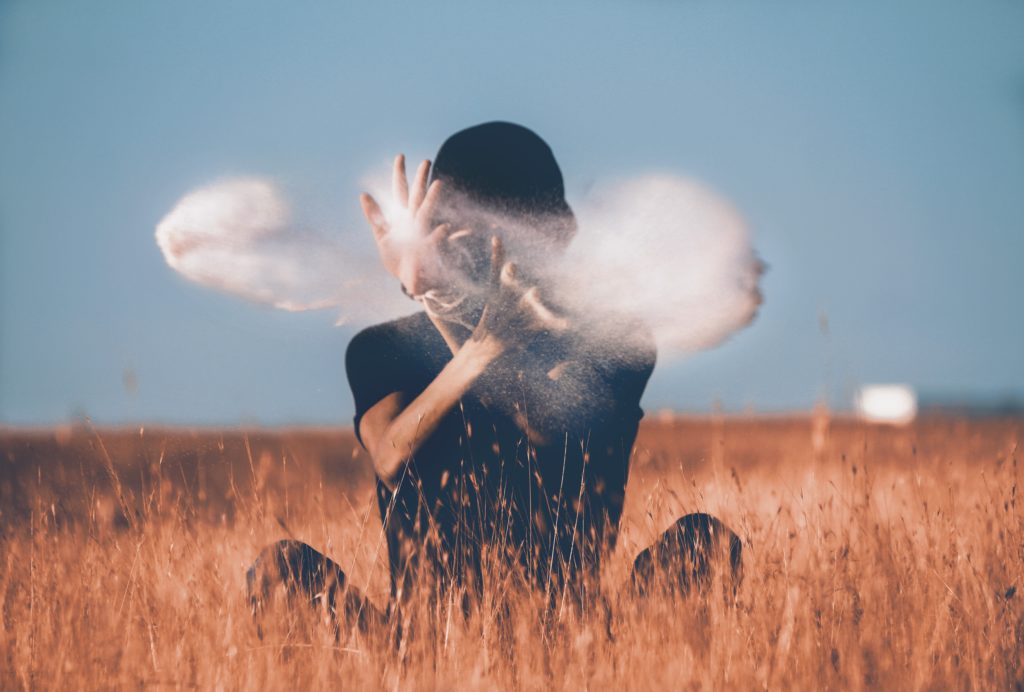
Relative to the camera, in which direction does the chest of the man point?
toward the camera

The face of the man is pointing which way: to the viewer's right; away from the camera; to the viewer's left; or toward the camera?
toward the camera
